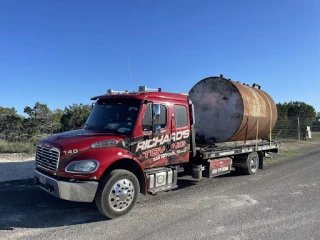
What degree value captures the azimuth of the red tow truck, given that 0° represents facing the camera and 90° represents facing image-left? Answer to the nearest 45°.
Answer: approximately 45°

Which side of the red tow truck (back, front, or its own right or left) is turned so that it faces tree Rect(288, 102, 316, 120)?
back

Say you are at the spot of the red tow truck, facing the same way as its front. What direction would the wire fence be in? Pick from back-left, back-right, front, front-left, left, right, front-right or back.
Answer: back

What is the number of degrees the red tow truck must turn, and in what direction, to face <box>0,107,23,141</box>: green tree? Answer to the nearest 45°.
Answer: approximately 90° to its right
